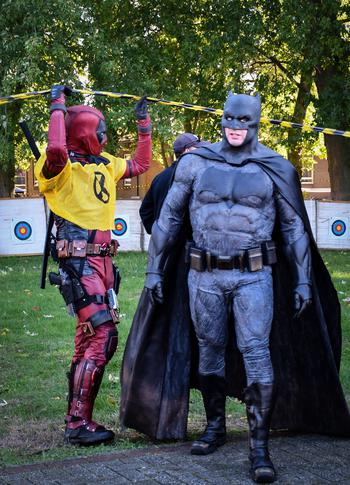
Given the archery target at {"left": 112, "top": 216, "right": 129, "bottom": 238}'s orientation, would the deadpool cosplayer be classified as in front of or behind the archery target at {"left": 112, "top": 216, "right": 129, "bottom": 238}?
in front

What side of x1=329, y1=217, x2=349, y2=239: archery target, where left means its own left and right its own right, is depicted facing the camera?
front

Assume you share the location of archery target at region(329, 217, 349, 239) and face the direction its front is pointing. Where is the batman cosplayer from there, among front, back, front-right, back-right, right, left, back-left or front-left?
front

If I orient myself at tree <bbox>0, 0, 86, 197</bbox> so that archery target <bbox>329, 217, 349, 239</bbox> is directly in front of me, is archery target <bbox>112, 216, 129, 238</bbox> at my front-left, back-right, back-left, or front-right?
front-right

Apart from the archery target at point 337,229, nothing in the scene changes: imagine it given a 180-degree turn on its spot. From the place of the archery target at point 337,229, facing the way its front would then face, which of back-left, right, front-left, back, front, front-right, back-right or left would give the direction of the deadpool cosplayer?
back

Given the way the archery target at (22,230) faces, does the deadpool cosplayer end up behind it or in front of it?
in front

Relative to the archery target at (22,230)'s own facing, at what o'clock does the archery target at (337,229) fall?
the archery target at (337,229) is roughly at 9 o'clock from the archery target at (22,230).

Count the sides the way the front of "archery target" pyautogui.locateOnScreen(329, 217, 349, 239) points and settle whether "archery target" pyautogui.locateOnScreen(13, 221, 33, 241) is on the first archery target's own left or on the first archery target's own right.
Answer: on the first archery target's own right

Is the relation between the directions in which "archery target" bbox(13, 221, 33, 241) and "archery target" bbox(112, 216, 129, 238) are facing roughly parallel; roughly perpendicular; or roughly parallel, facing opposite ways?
roughly parallel

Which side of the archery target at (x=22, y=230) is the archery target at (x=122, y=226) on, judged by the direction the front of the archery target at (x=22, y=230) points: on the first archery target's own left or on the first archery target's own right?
on the first archery target's own left

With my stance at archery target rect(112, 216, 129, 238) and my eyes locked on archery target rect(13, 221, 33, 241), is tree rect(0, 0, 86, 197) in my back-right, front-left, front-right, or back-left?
front-right

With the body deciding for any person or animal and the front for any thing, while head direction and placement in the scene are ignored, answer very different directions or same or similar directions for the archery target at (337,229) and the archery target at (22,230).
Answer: same or similar directions

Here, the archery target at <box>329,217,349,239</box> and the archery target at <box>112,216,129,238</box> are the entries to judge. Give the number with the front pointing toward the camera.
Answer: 2

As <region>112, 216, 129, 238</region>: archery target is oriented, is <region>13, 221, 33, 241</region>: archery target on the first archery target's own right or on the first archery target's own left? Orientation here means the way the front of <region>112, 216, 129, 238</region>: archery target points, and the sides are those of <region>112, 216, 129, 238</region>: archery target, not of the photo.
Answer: on the first archery target's own right

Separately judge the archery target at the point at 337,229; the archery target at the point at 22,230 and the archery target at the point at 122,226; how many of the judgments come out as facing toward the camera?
3
